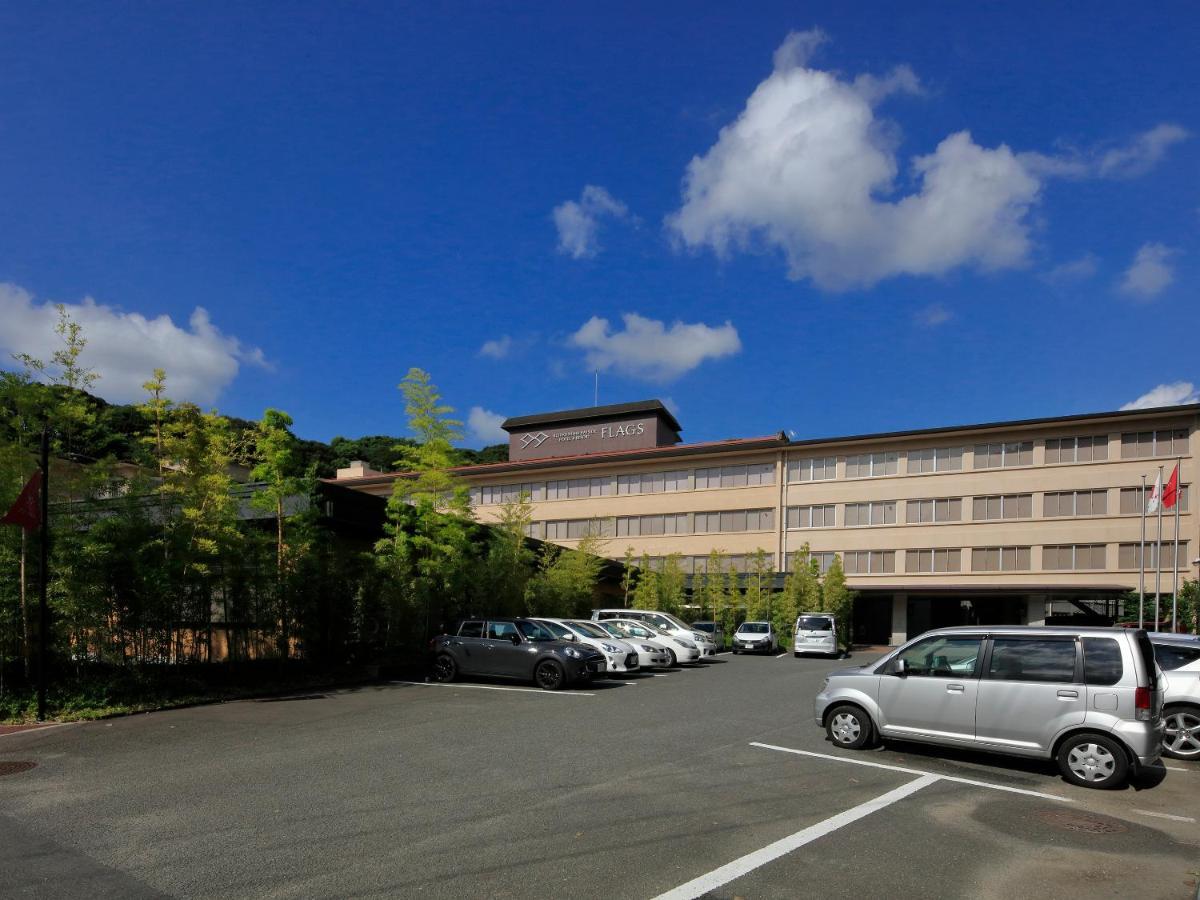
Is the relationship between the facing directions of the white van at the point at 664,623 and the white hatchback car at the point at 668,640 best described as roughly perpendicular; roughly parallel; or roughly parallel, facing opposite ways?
roughly parallel

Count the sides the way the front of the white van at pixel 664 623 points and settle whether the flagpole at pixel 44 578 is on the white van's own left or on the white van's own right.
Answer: on the white van's own right

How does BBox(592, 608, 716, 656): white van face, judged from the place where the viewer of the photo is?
facing the viewer and to the right of the viewer

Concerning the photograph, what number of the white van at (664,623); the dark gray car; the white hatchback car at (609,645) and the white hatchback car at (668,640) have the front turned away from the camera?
0

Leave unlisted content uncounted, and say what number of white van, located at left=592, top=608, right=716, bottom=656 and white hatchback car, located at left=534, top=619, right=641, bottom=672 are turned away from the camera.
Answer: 0

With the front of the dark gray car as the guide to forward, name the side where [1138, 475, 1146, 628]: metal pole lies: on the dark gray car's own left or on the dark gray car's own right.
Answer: on the dark gray car's own left

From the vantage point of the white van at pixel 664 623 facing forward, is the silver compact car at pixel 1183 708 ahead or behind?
ahead

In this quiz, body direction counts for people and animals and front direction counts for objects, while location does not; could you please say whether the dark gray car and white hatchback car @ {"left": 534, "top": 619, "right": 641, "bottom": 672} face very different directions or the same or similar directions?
same or similar directions

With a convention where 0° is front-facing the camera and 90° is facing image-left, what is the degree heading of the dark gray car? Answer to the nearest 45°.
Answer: approximately 315°

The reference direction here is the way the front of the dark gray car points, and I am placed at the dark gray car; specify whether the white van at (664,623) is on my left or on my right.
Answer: on my left

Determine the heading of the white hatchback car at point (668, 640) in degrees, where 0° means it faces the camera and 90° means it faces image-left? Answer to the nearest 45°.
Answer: approximately 315°
